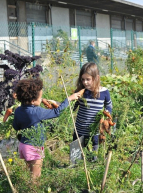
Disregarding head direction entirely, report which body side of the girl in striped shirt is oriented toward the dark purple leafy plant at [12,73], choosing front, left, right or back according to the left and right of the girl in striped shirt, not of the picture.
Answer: right

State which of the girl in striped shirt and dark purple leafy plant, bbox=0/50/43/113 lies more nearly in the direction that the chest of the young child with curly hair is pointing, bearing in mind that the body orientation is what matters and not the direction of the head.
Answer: the girl in striped shirt

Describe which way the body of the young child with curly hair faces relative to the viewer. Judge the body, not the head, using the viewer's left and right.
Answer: facing away from the viewer and to the right of the viewer

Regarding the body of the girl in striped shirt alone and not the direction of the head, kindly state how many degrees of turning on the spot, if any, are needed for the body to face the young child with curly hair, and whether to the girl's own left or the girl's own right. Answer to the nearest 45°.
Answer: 0° — they already face them

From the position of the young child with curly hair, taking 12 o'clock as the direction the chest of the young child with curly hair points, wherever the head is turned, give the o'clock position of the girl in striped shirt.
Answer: The girl in striped shirt is roughly at 12 o'clock from the young child with curly hair.

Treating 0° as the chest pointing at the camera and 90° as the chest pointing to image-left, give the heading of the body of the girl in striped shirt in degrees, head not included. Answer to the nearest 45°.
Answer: approximately 45°

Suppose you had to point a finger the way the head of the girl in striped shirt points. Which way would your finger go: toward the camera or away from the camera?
toward the camera

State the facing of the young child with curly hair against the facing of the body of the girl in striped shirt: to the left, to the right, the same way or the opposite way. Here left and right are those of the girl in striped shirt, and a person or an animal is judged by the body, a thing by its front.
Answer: the opposite way

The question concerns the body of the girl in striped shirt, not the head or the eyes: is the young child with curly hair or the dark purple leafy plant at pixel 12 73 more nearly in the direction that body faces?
the young child with curly hair

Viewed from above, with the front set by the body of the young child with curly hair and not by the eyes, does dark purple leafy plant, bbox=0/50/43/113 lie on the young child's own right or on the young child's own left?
on the young child's own left

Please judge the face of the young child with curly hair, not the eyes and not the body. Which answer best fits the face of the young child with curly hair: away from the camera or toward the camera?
away from the camera
